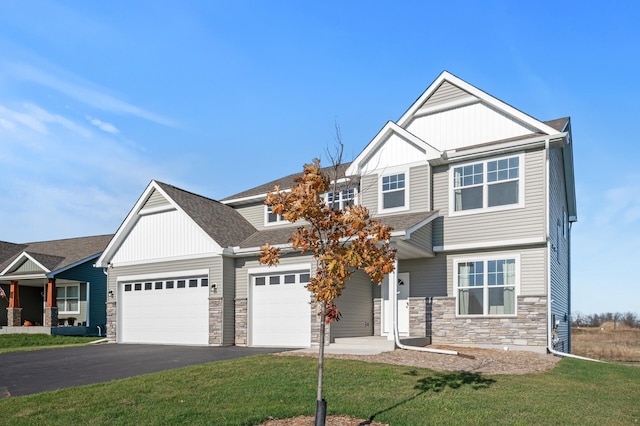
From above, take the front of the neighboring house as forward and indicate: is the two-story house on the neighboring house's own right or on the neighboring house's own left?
on the neighboring house's own left

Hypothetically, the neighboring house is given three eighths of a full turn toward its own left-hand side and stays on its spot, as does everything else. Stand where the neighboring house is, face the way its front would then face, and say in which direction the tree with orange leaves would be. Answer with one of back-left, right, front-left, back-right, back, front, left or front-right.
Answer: right

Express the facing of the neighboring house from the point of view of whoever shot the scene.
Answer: facing the viewer and to the left of the viewer
